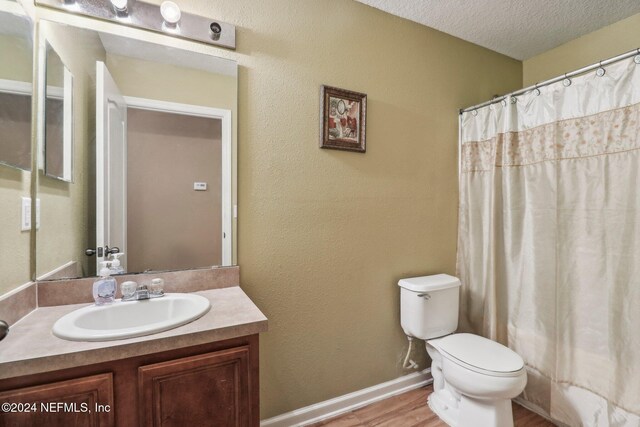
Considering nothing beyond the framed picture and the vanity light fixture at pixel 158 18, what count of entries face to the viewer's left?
0

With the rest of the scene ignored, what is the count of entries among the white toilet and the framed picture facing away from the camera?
0

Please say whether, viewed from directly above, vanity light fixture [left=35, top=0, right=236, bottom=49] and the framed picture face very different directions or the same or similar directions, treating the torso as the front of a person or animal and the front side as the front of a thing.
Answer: same or similar directions

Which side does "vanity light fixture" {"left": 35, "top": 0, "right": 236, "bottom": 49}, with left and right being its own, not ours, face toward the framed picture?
left

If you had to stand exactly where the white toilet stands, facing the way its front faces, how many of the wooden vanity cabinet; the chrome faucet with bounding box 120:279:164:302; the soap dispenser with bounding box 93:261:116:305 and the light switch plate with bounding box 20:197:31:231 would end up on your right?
4

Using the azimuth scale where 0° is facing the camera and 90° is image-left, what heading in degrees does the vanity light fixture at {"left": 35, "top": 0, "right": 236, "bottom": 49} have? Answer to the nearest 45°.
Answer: approximately 0°

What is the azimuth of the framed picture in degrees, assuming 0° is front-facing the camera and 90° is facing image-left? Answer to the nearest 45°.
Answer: approximately 315°

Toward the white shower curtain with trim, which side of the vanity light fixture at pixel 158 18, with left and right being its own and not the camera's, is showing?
left

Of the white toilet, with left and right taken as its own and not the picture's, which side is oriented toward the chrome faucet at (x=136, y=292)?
right

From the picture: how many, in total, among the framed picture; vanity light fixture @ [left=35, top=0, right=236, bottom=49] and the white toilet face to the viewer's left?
0

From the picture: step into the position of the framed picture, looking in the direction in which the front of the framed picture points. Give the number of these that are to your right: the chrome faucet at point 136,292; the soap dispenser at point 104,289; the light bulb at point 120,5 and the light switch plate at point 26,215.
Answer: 4

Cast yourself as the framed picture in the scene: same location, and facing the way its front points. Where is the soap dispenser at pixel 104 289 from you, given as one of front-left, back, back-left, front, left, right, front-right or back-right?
right

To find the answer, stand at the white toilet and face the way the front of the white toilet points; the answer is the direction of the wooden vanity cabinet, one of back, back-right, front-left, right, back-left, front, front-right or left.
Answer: right
